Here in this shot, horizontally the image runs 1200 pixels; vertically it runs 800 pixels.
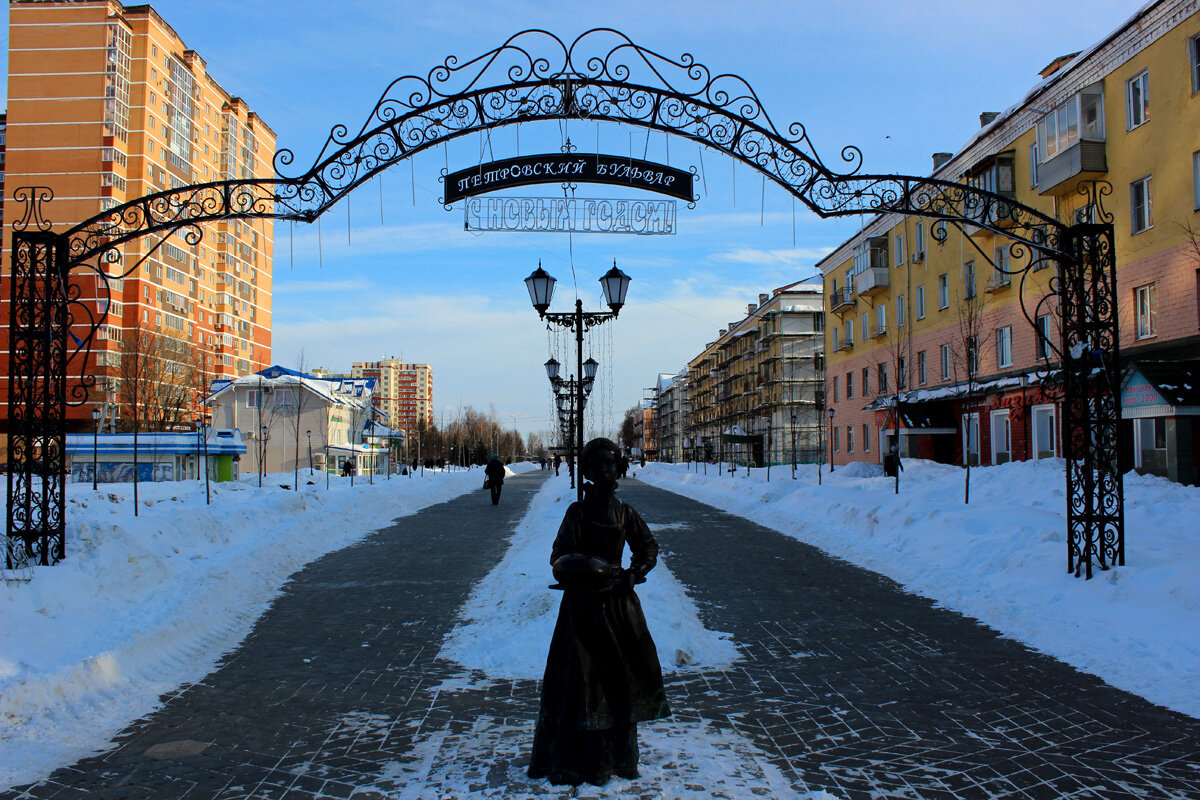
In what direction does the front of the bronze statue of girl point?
toward the camera

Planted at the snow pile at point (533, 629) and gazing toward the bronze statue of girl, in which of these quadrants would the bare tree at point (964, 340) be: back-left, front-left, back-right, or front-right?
back-left

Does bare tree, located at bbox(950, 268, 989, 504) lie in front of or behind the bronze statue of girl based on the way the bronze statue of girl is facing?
behind

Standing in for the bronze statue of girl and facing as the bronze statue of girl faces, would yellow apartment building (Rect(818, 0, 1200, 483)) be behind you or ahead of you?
behind

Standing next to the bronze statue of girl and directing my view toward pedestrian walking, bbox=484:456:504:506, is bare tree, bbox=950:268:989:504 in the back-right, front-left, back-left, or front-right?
front-right

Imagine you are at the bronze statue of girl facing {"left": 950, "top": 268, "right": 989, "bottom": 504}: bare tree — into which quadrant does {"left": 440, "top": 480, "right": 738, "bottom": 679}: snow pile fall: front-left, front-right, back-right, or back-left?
front-left

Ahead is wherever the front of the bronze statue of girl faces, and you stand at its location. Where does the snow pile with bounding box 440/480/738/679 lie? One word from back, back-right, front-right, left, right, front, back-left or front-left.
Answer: back

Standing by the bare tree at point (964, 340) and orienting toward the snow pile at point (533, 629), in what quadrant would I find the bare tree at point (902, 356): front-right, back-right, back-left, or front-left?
back-right

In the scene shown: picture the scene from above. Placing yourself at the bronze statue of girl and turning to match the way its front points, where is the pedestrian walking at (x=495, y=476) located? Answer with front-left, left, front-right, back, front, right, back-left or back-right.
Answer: back

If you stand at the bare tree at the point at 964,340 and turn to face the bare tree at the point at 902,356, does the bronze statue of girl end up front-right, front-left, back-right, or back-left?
back-left

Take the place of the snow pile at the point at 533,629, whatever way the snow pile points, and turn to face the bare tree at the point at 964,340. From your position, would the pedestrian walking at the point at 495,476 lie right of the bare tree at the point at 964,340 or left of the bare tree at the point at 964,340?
left
